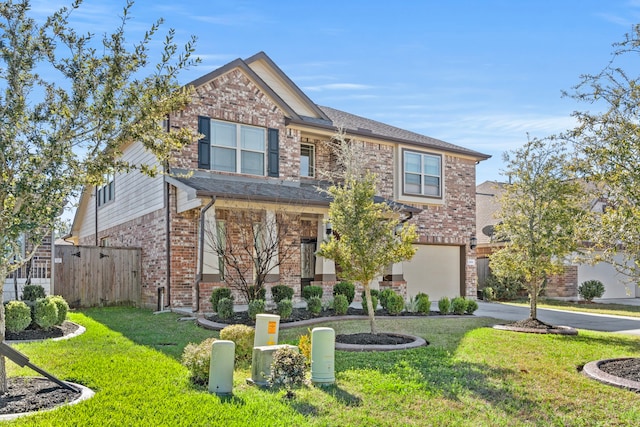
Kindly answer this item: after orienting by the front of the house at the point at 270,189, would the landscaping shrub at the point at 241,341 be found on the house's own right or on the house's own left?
on the house's own right

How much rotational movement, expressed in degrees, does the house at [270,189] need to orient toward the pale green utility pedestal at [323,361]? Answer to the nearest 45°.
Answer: approximately 45° to its right

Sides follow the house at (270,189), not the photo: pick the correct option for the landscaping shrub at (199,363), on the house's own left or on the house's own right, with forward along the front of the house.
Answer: on the house's own right

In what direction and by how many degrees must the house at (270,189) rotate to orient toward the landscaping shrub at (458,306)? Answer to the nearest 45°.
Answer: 0° — it already faces it

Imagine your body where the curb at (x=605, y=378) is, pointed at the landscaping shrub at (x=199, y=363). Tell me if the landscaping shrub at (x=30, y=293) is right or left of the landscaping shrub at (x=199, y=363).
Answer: right

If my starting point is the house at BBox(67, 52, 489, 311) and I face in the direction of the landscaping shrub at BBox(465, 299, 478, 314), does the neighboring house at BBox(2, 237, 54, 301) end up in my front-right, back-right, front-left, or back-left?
back-right

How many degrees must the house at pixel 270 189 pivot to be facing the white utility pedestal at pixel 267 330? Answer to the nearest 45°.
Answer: approximately 45° to its right

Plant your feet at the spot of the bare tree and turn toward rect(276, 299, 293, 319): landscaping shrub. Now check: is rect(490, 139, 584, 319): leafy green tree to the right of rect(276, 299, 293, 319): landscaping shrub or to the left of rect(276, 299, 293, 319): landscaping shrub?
left

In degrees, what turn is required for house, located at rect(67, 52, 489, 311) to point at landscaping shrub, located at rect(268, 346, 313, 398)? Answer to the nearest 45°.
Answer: approximately 45° to its right

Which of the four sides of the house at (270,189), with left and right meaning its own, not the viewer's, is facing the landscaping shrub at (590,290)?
left

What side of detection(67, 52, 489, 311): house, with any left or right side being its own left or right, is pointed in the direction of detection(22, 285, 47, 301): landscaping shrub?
right

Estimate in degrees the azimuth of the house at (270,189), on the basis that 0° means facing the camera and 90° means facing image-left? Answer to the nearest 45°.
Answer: approximately 315°

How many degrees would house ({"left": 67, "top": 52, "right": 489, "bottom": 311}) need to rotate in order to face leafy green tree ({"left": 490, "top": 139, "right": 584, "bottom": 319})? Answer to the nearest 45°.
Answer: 0° — it already faces it
